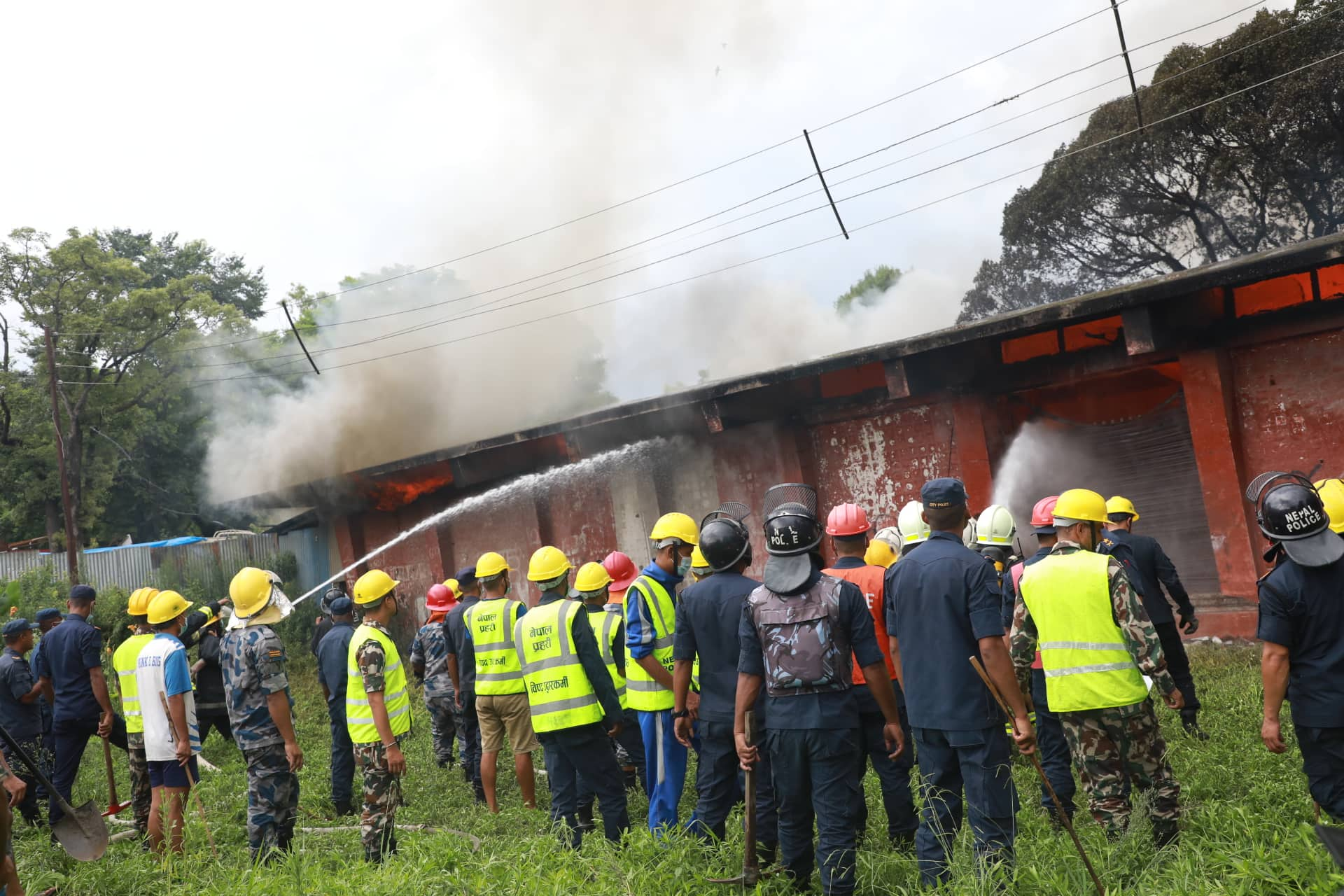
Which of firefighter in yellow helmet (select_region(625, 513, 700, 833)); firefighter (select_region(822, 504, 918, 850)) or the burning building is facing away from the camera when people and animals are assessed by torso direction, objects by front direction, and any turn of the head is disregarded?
the firefighter

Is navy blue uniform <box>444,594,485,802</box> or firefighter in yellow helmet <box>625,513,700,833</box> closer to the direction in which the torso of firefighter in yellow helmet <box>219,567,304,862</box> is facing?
the navy blue uniform

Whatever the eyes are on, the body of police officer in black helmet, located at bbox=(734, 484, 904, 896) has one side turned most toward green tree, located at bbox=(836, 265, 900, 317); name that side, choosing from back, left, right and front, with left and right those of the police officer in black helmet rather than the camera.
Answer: front

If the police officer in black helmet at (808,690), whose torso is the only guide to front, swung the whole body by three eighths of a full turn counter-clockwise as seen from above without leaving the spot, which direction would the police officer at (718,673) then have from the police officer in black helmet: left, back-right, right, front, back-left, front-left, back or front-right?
right

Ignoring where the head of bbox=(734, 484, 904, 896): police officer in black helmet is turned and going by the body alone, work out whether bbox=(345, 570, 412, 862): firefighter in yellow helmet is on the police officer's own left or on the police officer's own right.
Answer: on the police officer's own left

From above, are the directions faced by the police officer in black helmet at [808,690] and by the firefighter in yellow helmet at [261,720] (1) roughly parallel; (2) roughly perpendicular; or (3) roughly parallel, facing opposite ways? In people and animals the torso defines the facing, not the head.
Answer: roughly parallel

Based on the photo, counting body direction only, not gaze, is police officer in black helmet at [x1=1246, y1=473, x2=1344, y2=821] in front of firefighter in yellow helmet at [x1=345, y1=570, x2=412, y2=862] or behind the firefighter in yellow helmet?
in front

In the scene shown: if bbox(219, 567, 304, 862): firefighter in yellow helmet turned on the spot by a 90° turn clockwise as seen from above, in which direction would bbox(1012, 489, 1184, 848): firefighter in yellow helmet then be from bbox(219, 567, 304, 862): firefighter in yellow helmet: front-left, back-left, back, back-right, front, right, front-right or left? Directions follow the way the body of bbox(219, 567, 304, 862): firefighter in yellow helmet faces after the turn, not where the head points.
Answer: front

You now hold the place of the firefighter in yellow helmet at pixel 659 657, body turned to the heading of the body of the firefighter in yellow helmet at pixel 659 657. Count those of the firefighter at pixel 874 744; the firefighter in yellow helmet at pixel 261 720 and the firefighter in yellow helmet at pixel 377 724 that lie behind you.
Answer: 2

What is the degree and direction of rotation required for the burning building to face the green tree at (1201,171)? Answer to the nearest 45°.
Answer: approximately 180°

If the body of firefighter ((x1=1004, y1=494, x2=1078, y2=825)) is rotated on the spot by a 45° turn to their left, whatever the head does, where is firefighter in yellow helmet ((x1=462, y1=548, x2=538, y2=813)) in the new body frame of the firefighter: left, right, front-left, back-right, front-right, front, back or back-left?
front-left

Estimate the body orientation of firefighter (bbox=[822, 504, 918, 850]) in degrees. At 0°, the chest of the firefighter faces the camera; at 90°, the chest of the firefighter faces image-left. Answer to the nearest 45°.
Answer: approximately 180°

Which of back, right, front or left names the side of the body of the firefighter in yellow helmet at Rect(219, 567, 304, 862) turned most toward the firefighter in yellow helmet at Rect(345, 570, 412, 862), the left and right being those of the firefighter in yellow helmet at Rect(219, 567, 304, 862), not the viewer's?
right

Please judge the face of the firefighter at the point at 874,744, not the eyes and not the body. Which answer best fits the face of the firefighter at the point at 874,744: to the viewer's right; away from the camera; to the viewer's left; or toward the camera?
away from the camera

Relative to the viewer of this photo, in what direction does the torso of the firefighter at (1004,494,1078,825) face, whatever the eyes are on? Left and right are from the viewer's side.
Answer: facing away from the viewer

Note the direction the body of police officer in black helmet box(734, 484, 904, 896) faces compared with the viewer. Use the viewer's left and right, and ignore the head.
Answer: facing away from the viewer

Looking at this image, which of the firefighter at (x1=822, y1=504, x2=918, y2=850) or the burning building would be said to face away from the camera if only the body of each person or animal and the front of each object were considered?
the firefighter

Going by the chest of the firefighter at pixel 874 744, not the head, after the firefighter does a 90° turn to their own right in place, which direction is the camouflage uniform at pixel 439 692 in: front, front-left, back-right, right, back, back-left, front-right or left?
back-left
